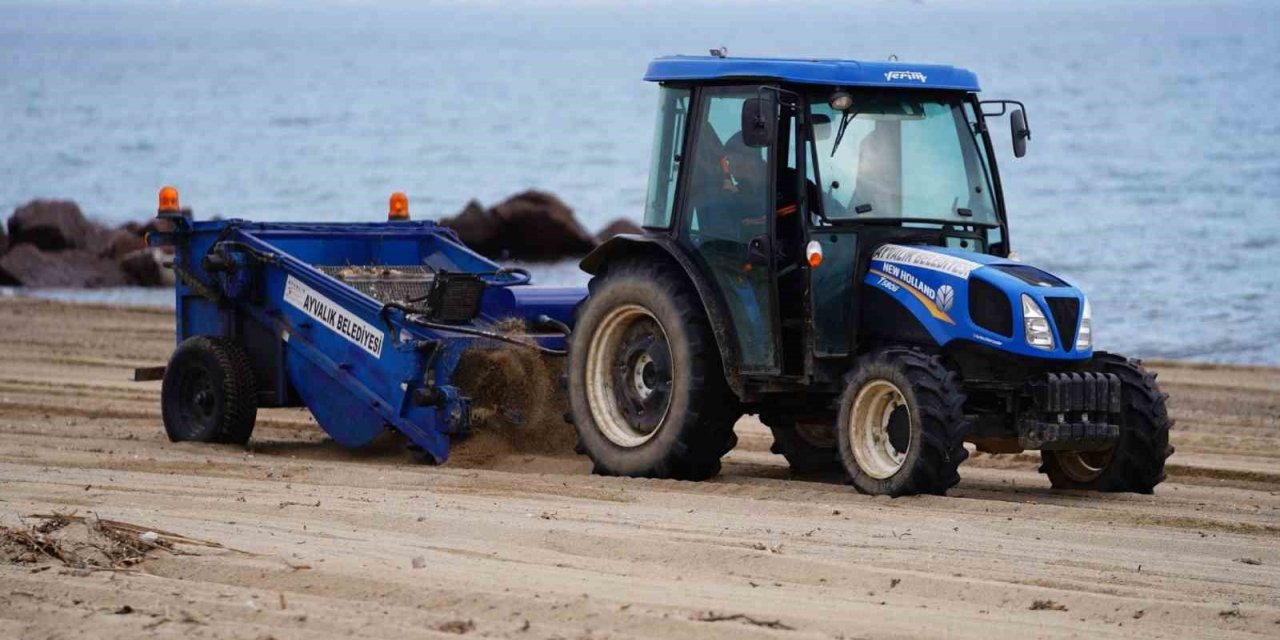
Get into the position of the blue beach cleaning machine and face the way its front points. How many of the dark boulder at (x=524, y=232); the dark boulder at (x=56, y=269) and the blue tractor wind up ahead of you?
1

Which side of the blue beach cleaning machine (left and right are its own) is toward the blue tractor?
front

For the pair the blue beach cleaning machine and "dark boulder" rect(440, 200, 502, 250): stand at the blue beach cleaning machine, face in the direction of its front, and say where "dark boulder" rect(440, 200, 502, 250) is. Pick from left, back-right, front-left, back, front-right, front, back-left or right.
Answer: back-left

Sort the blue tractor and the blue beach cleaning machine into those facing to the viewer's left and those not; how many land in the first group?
0

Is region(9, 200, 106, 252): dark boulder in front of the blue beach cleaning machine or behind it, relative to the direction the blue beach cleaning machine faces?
behind

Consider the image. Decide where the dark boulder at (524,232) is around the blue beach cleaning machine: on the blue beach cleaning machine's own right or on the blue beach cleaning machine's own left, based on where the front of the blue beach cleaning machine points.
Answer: on the blue beach cleaning machine's own left

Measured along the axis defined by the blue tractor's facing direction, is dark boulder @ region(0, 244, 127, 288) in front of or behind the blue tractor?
behind

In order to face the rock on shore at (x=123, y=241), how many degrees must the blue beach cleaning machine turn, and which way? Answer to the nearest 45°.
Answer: approximately 135° to its left

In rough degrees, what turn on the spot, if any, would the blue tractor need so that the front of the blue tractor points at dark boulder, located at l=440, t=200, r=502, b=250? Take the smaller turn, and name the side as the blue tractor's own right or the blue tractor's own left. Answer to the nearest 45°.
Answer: approximately 135° to the blue tractor's own left

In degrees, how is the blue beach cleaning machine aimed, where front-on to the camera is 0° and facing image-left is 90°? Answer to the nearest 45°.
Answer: approximately 315°

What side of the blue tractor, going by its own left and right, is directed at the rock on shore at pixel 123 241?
back

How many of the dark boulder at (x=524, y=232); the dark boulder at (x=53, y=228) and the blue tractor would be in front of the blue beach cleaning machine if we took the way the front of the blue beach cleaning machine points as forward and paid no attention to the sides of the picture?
1

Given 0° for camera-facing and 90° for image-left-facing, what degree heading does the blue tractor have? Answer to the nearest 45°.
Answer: approximately 315°
